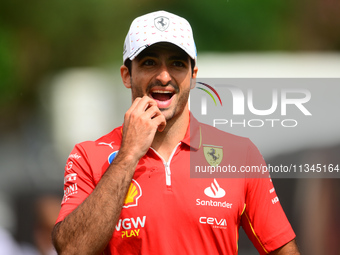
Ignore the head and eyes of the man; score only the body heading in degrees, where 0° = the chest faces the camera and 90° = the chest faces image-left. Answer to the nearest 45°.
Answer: approximately 0°
